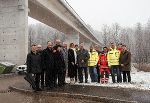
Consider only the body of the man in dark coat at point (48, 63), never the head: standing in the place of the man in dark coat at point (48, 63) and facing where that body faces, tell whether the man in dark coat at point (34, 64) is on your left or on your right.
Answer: on your right

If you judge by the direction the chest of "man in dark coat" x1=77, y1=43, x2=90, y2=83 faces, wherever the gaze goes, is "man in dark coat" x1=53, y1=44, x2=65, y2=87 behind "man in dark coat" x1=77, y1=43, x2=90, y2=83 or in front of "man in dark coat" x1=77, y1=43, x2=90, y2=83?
in front

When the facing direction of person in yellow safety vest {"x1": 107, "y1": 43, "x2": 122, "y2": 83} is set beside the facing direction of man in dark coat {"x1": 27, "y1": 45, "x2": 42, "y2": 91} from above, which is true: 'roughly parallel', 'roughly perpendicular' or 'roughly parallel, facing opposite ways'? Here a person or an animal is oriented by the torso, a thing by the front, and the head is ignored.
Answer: roughly parallel

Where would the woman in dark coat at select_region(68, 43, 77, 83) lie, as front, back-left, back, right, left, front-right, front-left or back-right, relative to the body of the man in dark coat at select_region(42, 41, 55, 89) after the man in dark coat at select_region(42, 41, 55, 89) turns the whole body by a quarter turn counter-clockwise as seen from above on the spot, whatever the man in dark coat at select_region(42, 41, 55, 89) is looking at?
front

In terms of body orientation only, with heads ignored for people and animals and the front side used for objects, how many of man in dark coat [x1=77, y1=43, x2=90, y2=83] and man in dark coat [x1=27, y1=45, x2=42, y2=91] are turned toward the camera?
2

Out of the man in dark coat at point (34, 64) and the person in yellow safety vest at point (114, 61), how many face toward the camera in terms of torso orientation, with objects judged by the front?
2

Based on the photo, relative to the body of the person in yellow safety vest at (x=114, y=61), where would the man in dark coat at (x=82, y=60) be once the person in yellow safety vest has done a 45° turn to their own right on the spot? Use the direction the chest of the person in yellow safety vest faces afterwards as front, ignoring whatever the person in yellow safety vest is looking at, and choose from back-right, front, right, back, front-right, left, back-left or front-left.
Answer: front-right

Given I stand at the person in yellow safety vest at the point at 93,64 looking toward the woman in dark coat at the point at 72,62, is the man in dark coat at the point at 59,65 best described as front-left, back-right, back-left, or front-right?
front-left

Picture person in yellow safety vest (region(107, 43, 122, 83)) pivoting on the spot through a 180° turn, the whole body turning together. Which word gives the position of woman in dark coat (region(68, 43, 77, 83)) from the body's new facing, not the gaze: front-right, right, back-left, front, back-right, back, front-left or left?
left

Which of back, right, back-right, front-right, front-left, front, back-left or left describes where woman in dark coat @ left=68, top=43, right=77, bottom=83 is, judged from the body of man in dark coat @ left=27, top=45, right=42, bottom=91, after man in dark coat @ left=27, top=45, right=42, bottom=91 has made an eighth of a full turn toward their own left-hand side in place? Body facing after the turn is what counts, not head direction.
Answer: left

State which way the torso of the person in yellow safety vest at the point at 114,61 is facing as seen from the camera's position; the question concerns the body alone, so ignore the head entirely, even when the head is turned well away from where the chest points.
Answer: toward the camera

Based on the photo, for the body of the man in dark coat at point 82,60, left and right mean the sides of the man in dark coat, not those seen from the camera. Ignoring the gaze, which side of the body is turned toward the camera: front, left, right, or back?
front

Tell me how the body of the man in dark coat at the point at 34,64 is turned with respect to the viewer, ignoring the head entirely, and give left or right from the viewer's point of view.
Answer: facing the viewer

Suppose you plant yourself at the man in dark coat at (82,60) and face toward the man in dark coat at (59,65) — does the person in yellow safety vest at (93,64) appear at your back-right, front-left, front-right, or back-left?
back-left

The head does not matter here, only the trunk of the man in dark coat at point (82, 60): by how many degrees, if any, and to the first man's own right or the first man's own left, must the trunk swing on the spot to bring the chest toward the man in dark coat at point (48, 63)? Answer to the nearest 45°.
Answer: approximately 45° to the first man's own right

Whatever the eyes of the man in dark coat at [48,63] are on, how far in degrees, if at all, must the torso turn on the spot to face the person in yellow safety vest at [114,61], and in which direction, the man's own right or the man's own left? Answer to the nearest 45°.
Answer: approximately 45° to the man's own left

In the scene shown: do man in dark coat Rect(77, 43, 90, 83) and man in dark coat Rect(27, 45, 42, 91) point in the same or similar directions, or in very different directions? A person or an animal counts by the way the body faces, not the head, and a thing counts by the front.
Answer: same or similar directions
